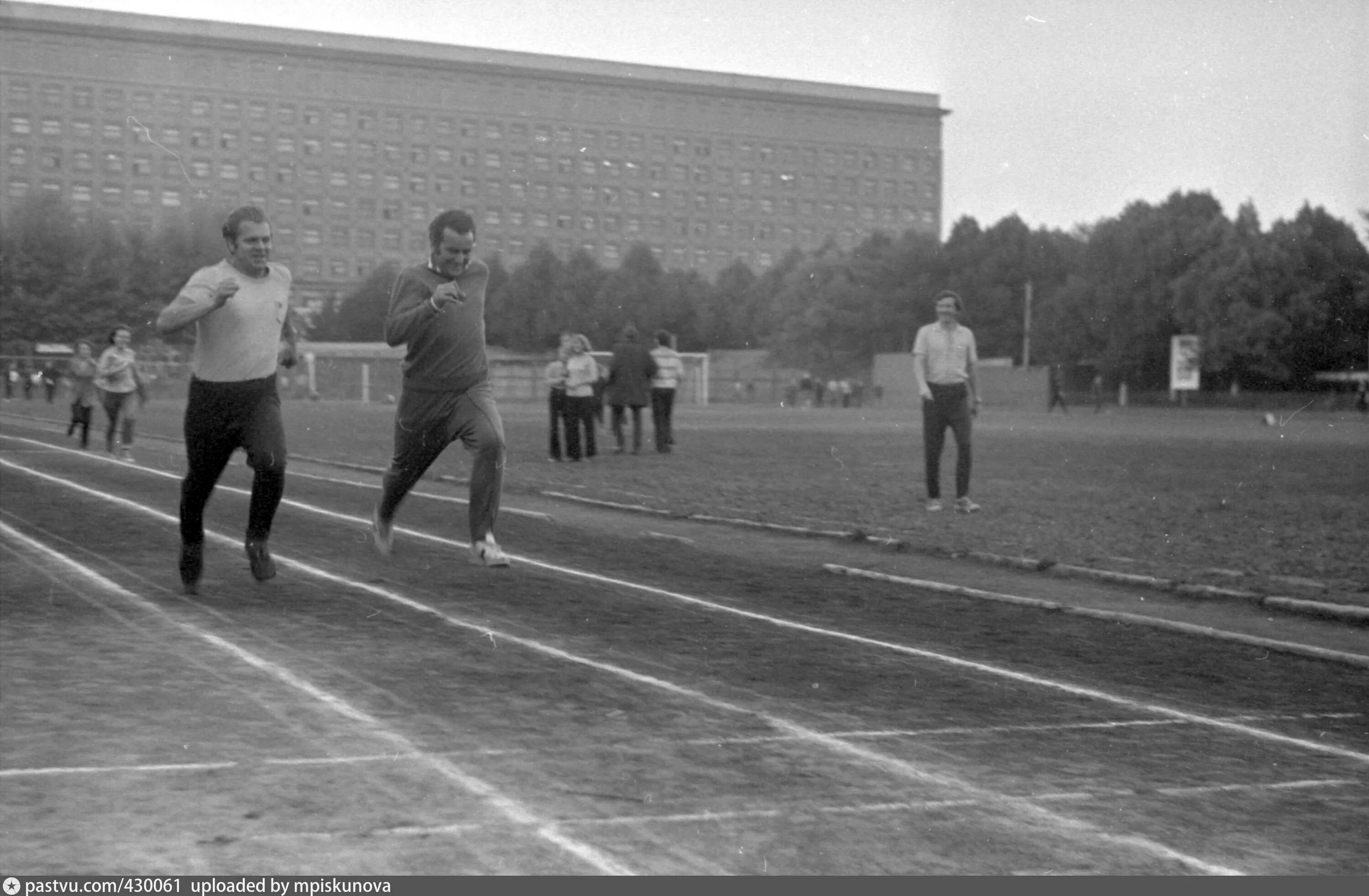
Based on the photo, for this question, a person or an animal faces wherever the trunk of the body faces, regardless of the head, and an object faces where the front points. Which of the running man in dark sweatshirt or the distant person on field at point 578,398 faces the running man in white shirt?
the distant person on field

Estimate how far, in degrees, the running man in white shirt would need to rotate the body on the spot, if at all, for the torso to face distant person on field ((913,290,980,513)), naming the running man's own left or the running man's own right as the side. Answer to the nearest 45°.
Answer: approximately 90° to the running man's own left

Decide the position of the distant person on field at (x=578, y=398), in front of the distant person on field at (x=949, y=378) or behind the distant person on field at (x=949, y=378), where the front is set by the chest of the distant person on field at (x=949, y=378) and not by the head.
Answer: behind

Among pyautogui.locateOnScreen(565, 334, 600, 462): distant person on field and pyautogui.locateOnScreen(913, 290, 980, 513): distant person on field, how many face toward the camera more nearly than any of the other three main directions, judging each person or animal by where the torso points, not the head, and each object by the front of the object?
2

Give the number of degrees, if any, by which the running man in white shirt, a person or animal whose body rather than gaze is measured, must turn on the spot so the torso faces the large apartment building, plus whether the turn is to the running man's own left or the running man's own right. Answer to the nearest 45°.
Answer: approximately 135° to the running man's own left

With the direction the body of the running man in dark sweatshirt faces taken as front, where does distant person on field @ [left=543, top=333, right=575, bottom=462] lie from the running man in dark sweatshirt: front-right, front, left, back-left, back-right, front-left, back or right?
back-left

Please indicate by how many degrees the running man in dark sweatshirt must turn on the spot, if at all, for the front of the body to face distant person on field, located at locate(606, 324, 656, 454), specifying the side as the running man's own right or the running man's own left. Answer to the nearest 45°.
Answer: approximately 135° to the running man's own left

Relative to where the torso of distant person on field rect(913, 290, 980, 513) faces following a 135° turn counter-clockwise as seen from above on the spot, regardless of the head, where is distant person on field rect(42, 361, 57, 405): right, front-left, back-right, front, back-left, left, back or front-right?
left
